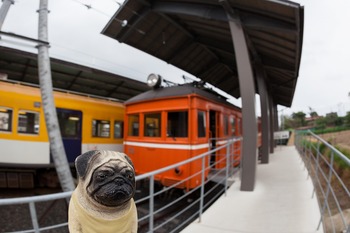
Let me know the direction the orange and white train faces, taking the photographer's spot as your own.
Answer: facing the viewer and to the left of the viewer

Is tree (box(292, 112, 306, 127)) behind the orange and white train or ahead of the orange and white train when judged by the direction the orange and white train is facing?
behind

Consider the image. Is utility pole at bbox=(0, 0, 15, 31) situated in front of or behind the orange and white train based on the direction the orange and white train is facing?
in front

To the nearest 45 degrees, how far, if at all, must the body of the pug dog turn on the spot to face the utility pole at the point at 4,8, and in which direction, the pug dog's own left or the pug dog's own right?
approximately 180°

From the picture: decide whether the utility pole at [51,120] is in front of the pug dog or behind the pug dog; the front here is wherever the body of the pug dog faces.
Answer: behind

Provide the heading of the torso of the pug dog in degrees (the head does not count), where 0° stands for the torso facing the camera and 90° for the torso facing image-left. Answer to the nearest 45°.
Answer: approximately 315°

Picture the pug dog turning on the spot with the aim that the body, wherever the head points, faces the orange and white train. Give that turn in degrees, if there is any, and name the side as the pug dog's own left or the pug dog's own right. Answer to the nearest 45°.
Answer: approximately 135° to the pug dog's own left

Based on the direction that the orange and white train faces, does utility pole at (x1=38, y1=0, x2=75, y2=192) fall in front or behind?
in front

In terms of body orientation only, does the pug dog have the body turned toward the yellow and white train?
no

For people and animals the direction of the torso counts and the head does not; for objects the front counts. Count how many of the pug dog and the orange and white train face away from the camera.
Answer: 0

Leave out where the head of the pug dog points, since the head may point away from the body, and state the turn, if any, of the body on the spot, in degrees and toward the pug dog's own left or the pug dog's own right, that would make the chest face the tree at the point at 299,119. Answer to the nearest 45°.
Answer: approximately 90° to the pug dog's own left
